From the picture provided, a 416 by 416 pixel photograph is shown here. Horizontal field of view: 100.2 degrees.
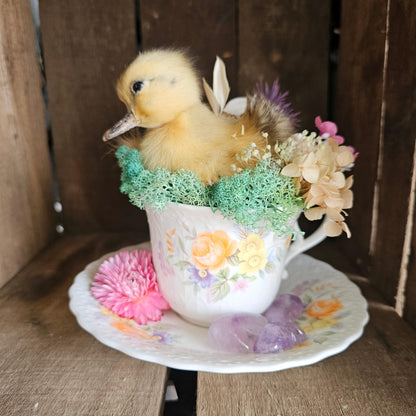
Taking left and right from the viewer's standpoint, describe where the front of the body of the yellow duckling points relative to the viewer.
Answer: facing to the left of the viewer
